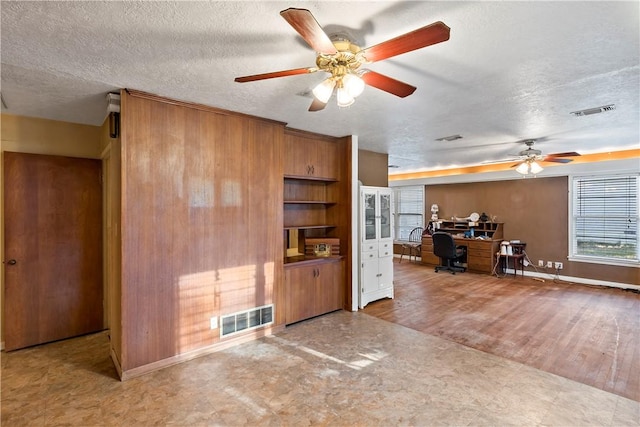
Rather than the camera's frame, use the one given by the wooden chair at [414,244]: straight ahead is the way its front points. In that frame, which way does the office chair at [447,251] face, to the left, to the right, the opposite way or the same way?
the opposite way

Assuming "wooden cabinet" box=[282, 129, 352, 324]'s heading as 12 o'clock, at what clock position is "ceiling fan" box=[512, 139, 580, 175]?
The ceiling fan is roughly at 10 o'clock from the wooden cabinet.

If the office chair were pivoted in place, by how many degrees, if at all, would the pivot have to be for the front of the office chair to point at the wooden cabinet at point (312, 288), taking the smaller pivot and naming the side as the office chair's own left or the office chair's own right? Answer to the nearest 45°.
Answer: approximately 180°

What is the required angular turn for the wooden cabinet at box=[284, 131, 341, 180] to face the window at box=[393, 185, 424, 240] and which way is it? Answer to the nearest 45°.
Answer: approximately 90° to its left

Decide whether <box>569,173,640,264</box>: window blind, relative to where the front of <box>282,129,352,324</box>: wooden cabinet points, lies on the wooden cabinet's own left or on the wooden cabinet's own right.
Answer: on the wooden cabinet's own left

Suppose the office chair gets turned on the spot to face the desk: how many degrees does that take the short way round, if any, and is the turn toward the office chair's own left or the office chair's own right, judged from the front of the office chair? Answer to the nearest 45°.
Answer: approximately 45° to the office chair's own right

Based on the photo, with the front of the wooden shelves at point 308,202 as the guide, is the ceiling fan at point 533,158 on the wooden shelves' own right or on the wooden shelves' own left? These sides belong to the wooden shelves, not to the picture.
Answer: on the wooden shelves' own left

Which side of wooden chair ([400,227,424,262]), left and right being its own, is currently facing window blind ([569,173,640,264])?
left

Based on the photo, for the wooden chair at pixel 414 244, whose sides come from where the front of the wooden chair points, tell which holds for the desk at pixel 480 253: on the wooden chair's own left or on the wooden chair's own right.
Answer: on the wooden chair's own left

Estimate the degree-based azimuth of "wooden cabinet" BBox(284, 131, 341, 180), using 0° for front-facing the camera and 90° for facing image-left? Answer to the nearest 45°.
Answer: approximately 315°

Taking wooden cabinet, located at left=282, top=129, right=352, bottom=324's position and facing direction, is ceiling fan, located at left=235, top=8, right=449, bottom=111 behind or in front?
in front
